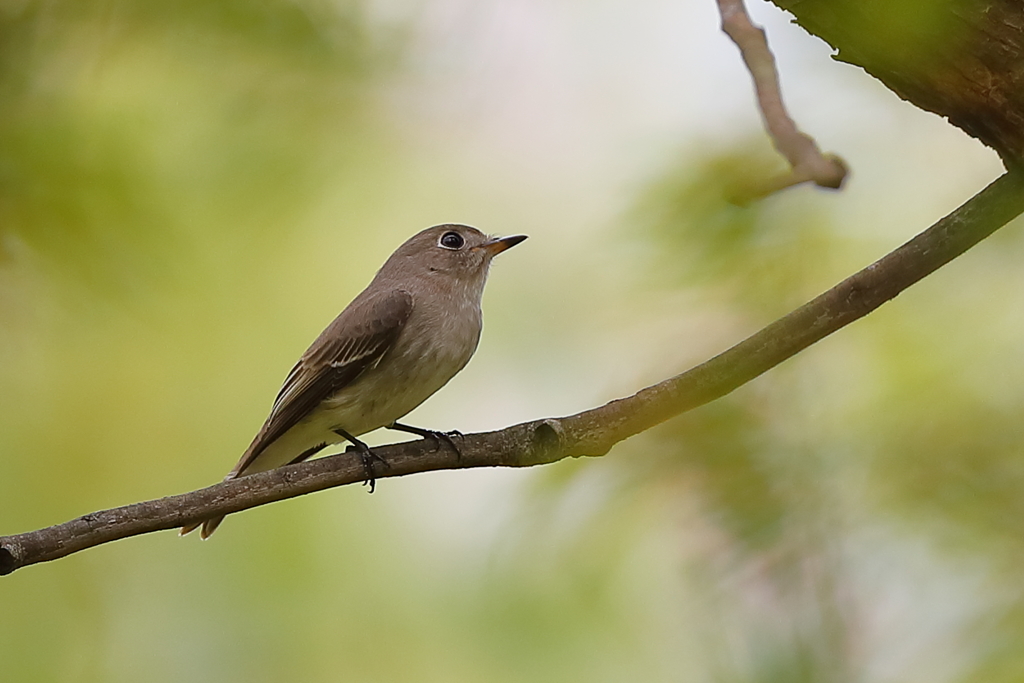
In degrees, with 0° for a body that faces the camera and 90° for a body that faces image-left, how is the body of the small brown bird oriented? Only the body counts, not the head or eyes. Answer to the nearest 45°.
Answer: approximately 270°
